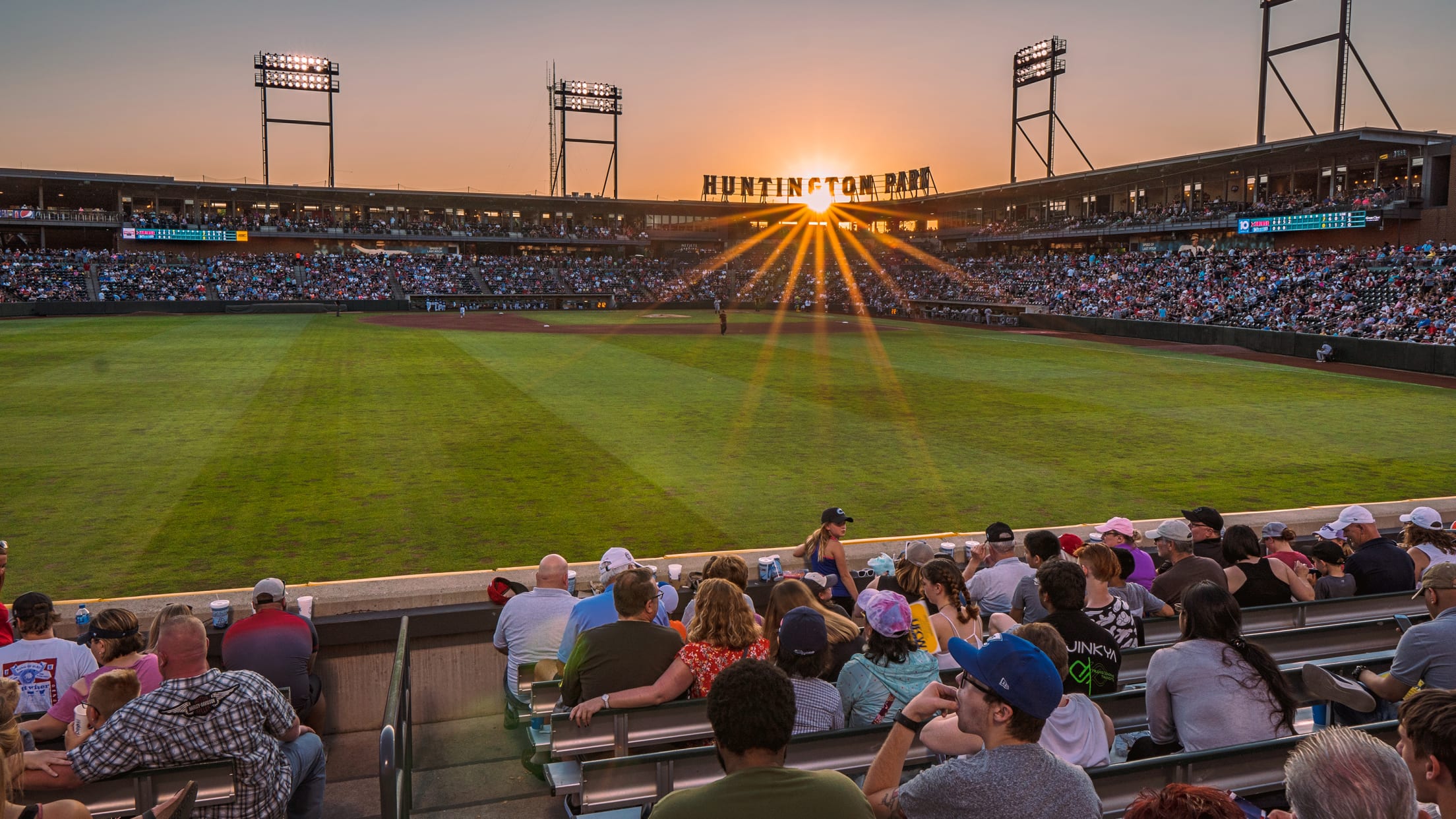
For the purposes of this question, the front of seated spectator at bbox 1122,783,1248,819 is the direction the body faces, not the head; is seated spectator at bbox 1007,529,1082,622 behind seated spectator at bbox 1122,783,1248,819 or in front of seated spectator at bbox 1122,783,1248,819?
in front

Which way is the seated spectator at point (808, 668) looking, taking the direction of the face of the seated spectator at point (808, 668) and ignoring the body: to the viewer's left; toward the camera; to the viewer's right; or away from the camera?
away from the camera

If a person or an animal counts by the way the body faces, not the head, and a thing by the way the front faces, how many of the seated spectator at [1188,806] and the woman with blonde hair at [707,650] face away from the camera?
2

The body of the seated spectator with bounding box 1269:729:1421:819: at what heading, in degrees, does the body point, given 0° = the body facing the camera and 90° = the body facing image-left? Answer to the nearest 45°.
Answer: approximately 180°

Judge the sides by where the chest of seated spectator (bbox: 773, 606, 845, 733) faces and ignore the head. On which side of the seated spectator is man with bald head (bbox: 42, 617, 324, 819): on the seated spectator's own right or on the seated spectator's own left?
on the seated spectator's own left

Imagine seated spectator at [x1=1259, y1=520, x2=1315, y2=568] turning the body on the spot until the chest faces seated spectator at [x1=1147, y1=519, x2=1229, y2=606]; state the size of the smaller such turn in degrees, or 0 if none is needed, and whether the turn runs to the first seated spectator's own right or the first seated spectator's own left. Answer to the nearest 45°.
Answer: approximately 135° to the first seated spectator's own left

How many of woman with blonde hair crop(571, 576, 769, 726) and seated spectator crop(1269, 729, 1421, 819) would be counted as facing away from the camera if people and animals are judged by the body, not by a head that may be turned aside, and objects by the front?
2

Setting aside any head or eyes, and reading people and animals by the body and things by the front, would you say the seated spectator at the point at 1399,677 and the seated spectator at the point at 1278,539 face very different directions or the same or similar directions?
same or similar directions

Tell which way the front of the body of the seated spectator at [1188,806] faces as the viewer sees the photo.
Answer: away from the camera

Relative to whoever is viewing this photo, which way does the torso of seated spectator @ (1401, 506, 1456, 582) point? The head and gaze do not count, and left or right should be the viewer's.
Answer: facing away from the viewer and to the left of the viewer

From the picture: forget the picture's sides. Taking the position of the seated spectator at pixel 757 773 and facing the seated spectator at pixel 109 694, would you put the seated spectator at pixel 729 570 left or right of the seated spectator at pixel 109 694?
right

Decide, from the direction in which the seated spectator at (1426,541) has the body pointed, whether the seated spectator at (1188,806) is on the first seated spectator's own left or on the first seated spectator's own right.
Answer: on the first seated spectator's own left

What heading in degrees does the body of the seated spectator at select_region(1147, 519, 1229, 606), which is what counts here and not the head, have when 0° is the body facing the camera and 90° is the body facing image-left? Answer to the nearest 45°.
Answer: approximately 135°

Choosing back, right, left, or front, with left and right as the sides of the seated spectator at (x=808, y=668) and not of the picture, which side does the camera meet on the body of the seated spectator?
back

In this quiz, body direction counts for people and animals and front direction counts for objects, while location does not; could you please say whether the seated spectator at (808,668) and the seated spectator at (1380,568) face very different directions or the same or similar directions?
same or similar directions

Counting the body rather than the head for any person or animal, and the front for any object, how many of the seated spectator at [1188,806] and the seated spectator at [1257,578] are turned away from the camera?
2

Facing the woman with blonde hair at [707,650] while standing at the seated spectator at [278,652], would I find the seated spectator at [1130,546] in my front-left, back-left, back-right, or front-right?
front-left
